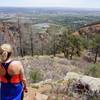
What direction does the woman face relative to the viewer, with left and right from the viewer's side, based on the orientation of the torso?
facing away from the viewer
